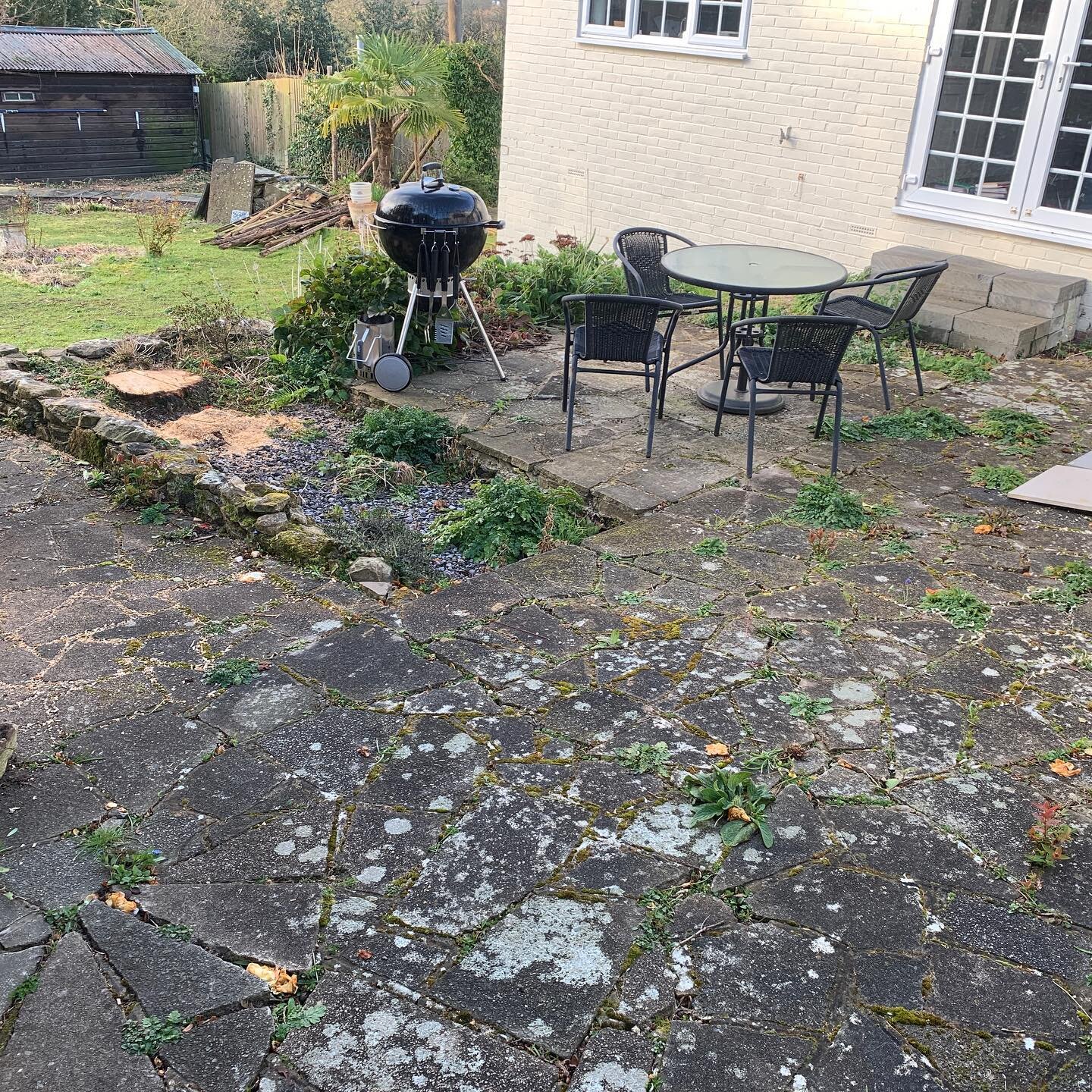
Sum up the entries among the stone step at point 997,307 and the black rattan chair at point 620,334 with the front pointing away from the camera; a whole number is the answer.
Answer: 1

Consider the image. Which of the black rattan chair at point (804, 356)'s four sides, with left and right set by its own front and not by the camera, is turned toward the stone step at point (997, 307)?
right

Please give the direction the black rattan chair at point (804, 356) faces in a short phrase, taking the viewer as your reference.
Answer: facing away from the viewer and to the left of the viewer

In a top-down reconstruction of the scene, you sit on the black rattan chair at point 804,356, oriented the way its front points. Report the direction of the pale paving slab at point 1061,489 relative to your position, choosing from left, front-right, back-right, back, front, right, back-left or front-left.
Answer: back-right

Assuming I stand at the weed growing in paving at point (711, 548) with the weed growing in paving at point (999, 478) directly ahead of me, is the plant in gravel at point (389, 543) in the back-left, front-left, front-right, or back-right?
back-left

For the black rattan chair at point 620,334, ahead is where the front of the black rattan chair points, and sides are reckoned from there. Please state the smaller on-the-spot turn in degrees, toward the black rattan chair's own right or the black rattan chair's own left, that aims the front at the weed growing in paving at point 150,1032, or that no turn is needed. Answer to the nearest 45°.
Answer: approximately 180°

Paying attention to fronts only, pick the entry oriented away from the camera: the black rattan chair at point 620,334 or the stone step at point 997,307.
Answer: the black rattan chair

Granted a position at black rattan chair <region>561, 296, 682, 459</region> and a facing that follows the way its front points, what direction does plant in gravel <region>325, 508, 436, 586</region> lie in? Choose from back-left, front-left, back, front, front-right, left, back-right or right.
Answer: back-left

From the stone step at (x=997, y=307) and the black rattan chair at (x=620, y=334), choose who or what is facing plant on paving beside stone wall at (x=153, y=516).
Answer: the stone step

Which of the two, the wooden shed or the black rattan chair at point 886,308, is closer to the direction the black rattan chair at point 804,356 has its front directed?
the wooden shed

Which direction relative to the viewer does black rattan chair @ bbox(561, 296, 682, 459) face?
away from the camera

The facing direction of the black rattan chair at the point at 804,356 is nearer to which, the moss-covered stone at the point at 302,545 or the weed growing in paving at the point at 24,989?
the moss-covered stone

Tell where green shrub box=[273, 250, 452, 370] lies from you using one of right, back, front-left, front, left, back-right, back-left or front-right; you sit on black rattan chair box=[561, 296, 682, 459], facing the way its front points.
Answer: front-left

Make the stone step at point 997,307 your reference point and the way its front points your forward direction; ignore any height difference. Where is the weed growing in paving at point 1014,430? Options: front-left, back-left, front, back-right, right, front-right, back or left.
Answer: front-left

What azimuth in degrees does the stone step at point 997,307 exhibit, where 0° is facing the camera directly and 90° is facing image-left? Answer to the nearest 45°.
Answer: approximately 45°

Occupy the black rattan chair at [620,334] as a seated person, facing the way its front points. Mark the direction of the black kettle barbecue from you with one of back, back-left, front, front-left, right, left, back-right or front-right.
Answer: front-left

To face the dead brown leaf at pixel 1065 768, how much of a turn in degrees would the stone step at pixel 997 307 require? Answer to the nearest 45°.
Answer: approximately 45° to its left

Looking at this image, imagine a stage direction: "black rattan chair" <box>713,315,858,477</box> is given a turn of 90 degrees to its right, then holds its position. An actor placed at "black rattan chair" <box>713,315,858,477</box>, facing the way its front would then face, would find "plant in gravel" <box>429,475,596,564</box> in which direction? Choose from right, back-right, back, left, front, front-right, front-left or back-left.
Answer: back
